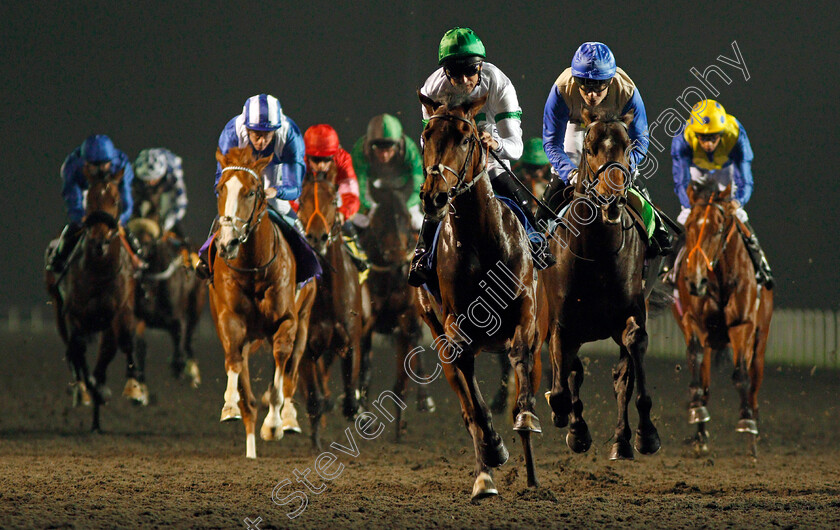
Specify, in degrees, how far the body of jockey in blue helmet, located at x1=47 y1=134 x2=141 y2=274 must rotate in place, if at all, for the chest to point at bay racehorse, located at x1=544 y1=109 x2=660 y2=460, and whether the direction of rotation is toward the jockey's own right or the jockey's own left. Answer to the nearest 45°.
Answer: approximately 45° to the jockey's own left

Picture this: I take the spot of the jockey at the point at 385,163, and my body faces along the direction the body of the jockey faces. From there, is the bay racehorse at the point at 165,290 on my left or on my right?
on my right

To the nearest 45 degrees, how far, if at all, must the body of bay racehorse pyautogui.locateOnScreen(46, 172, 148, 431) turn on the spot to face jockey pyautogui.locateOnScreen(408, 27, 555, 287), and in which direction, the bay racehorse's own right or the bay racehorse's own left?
approximately 45° to the bay racehorse's own left

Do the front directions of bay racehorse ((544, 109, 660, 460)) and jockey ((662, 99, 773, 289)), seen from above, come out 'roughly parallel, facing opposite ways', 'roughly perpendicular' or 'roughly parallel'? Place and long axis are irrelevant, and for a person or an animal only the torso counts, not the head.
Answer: roughly parallel

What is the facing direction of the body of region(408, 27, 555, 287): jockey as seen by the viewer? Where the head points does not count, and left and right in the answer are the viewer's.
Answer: facing the viewer

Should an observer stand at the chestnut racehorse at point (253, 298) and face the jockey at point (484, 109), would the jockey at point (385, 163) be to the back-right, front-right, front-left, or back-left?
back-left

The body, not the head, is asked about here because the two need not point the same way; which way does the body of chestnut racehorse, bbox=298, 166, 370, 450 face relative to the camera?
toward the camera

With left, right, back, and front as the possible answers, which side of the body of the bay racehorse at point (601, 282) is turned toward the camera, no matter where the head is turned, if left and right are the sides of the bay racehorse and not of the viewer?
front

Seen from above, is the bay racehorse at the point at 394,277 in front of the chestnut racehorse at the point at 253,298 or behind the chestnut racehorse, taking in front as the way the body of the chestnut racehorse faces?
behind

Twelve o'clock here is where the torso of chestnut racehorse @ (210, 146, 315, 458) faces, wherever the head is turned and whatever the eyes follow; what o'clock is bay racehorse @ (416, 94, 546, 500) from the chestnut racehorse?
The bay racehorse is roughly at 11 o'clock from the chestnut racehorse.

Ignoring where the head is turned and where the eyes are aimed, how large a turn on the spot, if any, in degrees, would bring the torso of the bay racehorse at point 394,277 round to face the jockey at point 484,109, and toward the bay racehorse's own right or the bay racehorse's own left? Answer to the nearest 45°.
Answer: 0° — it already faces them

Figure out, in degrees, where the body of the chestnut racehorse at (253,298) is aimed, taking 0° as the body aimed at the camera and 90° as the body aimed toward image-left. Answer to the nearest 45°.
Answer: approximately 0°

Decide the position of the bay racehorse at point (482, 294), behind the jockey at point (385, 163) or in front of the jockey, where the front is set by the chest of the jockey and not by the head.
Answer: in front
